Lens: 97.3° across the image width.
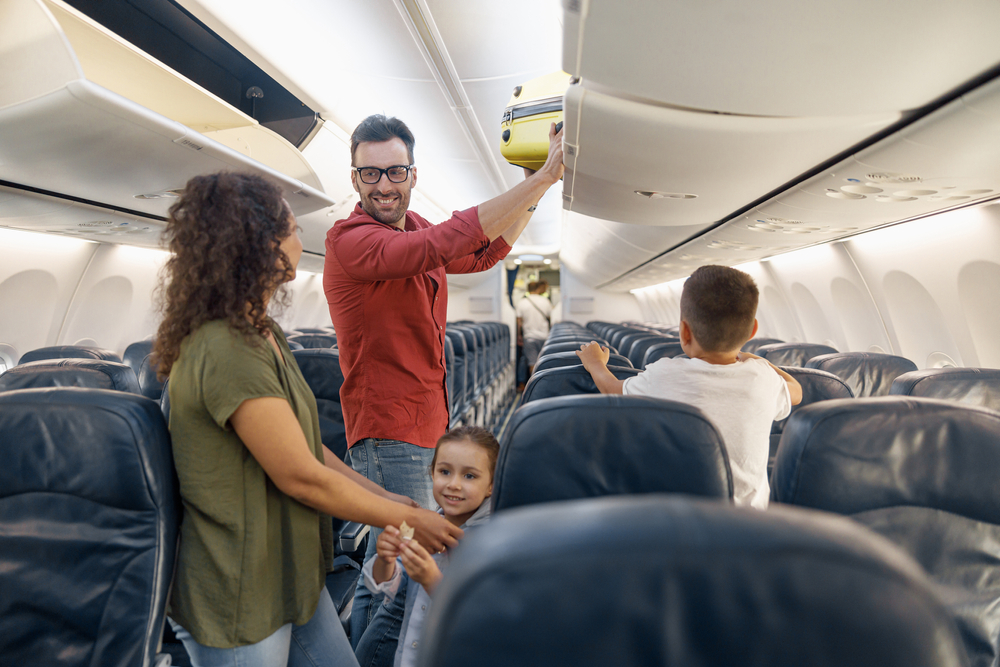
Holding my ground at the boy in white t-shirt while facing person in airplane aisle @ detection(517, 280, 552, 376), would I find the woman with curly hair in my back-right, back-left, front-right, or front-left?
back-left

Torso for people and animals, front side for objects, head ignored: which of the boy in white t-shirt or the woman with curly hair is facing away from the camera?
the boy in white t-shirt

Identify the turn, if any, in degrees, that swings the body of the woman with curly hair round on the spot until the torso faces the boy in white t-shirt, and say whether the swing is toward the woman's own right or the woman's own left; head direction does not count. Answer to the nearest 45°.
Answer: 0° — they already face them

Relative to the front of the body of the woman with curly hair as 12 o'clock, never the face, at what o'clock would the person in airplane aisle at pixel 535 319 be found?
The person in airplane aisle is roughly at 10 o'clock from the woman with curly hair.

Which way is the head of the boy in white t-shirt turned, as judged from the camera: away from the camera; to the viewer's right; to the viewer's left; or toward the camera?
away from the camera

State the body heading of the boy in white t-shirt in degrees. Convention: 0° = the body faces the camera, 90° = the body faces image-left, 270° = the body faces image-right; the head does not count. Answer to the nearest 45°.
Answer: approximately 180°

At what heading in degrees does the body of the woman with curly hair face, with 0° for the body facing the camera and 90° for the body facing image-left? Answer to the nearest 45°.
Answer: approximately 270°

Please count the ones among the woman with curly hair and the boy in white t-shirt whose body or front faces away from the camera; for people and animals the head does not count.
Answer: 1

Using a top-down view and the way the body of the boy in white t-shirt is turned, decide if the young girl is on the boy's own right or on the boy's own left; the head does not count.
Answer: on the boy's own left
